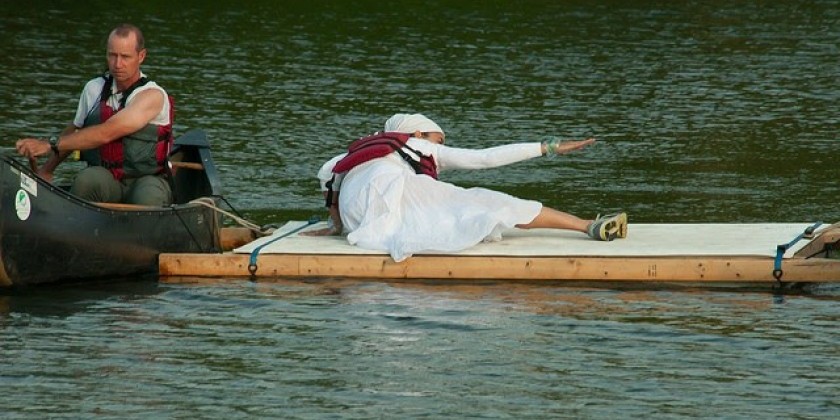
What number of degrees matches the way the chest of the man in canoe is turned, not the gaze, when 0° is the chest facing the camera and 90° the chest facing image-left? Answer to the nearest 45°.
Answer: approximately 45°

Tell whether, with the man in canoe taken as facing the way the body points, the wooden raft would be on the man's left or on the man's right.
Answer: on the man's left
